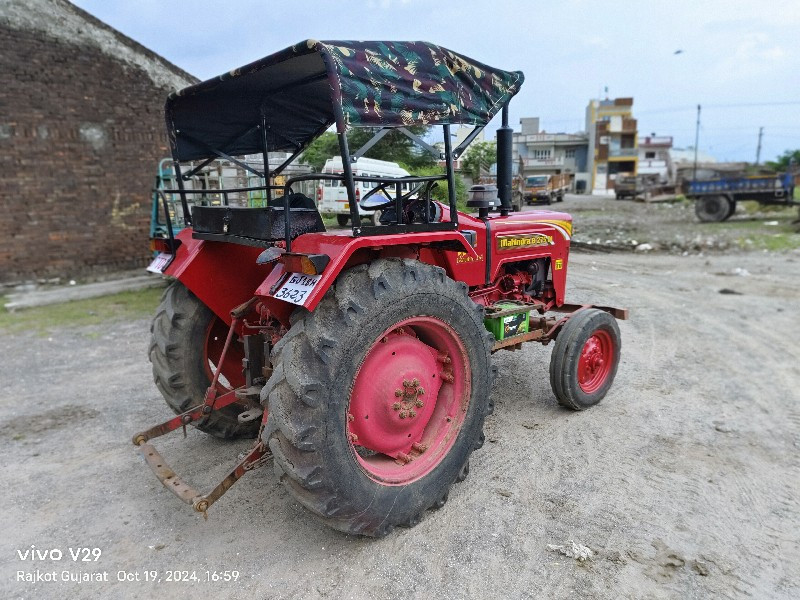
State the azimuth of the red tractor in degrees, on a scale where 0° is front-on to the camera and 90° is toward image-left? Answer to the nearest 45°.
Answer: approximately 225°

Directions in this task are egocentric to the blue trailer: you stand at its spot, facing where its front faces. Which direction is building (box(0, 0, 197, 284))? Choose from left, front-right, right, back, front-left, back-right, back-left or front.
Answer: back-right

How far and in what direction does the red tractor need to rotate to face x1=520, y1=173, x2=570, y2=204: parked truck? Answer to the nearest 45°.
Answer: approximately 45° to its left

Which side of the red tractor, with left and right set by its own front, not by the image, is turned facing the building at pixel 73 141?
left

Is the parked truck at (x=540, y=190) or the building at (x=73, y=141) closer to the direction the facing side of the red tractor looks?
the parked truck
